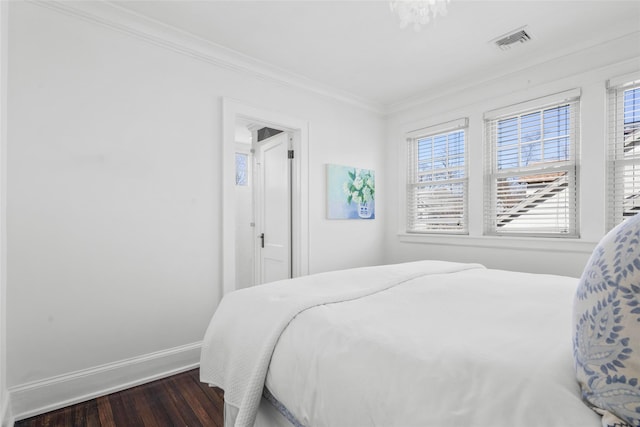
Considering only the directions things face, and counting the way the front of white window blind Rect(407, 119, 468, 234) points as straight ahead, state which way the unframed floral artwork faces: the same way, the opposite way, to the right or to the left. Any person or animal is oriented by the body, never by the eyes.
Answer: to the left

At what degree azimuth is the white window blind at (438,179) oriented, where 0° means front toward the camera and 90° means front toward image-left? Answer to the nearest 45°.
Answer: approximately 45°

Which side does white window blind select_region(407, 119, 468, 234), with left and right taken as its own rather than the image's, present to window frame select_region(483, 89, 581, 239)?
left

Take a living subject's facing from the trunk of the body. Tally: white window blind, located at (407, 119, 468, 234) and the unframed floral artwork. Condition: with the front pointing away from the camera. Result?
0

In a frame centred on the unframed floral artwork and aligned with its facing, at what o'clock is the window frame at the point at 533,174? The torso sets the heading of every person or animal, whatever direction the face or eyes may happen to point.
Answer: The window frame is roughly at 11 o'clock from the unframed floral artwork.

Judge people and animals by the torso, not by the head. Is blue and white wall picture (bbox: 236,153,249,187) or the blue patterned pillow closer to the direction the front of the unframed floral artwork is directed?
the blue patterned pillow

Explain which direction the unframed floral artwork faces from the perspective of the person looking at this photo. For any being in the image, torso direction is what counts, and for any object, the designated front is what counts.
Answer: facing the viewer and to the right of the viewer

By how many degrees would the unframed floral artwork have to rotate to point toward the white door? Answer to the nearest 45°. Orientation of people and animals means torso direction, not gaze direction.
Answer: approximately 135° to its right

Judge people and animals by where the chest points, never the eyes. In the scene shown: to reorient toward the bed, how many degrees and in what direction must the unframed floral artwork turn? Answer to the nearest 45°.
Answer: approximately 45° to its right

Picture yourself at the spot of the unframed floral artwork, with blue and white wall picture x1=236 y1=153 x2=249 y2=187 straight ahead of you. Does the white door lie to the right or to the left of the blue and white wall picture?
left
